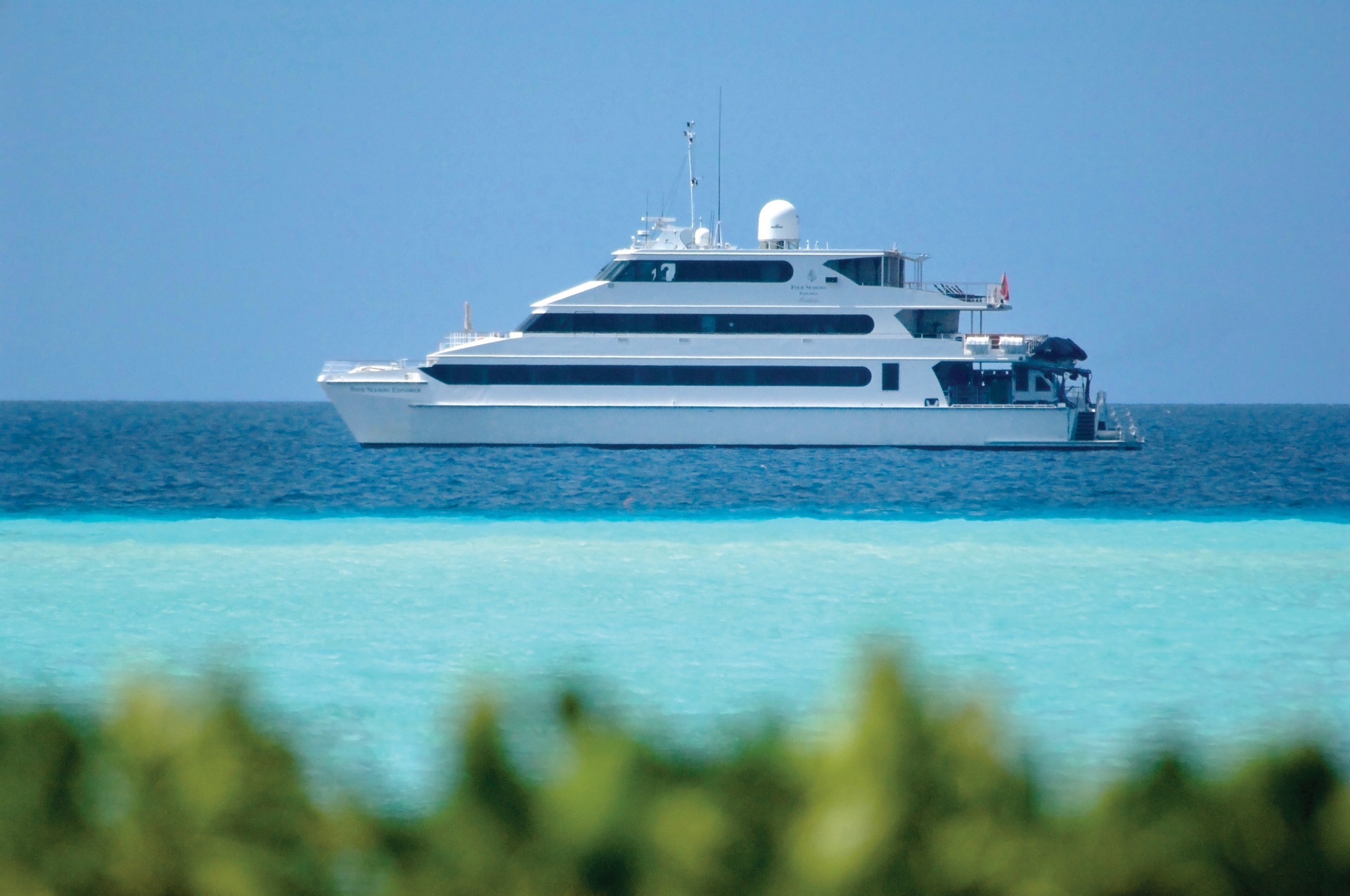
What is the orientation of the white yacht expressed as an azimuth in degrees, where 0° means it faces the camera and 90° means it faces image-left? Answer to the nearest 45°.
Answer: approximately 90°
